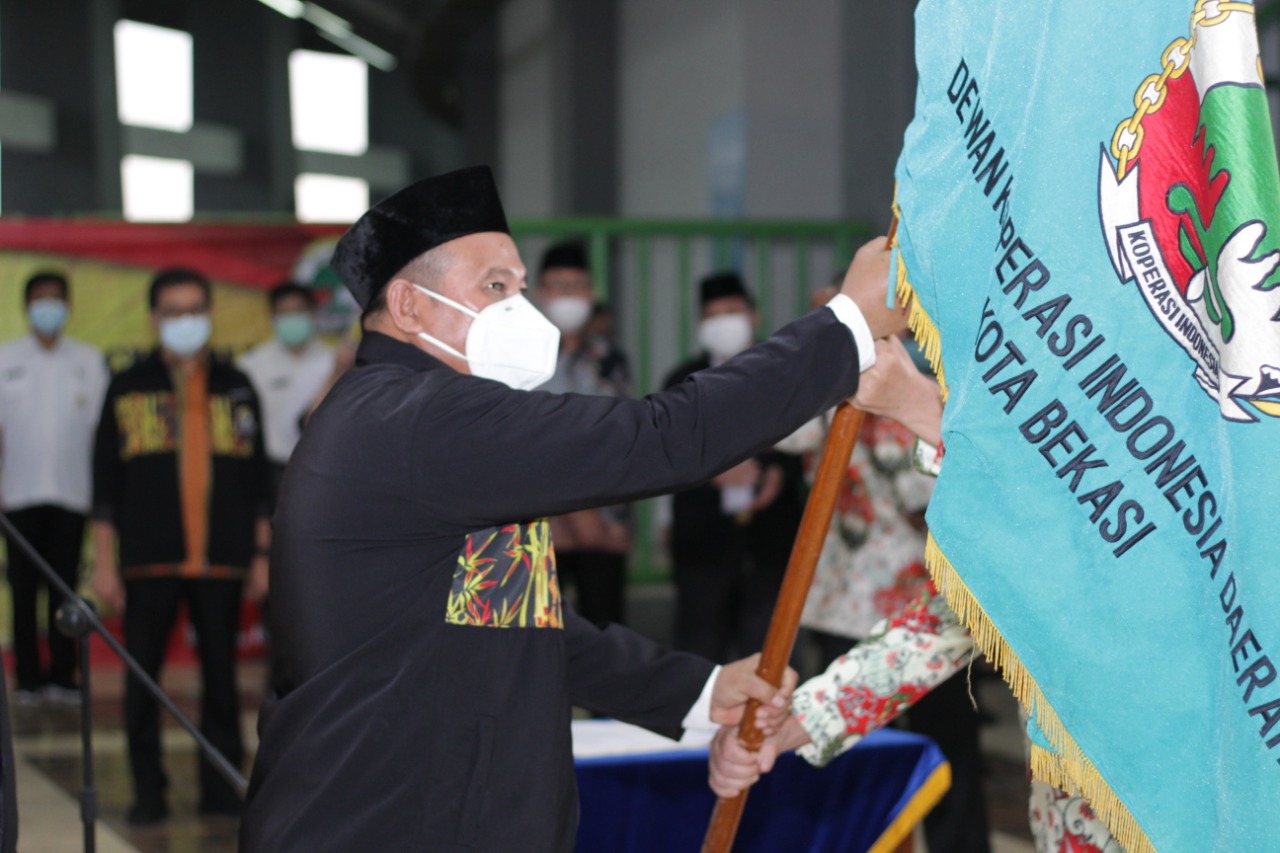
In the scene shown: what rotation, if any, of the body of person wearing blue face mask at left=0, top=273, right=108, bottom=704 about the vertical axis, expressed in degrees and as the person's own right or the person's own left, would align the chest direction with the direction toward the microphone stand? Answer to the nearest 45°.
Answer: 0° — they already face it

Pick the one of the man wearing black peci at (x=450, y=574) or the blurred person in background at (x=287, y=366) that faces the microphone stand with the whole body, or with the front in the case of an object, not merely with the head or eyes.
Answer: the blurred person in background

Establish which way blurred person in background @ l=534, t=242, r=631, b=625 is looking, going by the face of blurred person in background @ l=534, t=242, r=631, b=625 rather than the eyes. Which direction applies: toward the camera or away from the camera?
toward the camera

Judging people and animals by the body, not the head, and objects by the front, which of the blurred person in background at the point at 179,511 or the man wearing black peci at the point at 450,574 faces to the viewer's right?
the man wearing black peci

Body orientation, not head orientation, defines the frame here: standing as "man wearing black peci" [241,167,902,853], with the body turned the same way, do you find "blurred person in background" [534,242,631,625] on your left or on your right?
on your left

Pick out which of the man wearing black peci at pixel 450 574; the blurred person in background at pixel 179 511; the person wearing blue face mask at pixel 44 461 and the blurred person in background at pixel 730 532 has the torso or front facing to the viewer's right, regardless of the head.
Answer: the man wearing black peci

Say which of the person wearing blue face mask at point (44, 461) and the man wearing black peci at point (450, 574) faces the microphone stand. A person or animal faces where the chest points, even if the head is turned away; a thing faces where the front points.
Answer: the person wearing blue face mask

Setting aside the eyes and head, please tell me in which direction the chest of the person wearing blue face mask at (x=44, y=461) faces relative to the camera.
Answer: toward the camera

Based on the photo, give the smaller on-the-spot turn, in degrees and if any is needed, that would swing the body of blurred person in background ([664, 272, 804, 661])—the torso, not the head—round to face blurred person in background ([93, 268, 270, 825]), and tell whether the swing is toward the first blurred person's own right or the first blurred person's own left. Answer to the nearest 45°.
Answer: approximately 45° to the first blurred person's own right

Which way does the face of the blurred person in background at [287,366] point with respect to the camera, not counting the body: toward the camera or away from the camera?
toward the camera

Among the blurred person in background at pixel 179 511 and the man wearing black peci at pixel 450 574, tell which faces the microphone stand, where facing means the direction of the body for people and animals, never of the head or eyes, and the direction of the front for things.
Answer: the blurred person in background

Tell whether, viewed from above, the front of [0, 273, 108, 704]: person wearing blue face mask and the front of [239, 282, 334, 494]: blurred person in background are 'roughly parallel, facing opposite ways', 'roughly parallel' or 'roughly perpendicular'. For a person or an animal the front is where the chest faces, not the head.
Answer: roughly parallel

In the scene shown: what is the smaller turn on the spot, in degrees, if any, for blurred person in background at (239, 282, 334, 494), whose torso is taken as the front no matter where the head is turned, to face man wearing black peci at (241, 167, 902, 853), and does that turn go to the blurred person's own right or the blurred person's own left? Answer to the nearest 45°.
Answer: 0° — they already face them

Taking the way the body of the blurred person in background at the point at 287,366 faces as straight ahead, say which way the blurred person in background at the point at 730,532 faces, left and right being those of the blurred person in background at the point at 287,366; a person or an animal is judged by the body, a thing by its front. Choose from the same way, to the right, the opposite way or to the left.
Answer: the same way

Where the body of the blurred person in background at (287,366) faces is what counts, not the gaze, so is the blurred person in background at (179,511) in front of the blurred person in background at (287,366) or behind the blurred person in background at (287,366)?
in front

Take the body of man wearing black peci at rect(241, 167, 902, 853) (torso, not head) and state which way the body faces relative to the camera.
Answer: to the viewer's right

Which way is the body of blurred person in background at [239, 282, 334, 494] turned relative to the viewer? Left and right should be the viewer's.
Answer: facing the viewer

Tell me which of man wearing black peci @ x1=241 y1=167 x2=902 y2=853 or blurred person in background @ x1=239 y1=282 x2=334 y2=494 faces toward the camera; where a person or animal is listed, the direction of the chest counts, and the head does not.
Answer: the blurred person in background

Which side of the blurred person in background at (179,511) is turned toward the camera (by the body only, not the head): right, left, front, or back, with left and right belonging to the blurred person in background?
front
